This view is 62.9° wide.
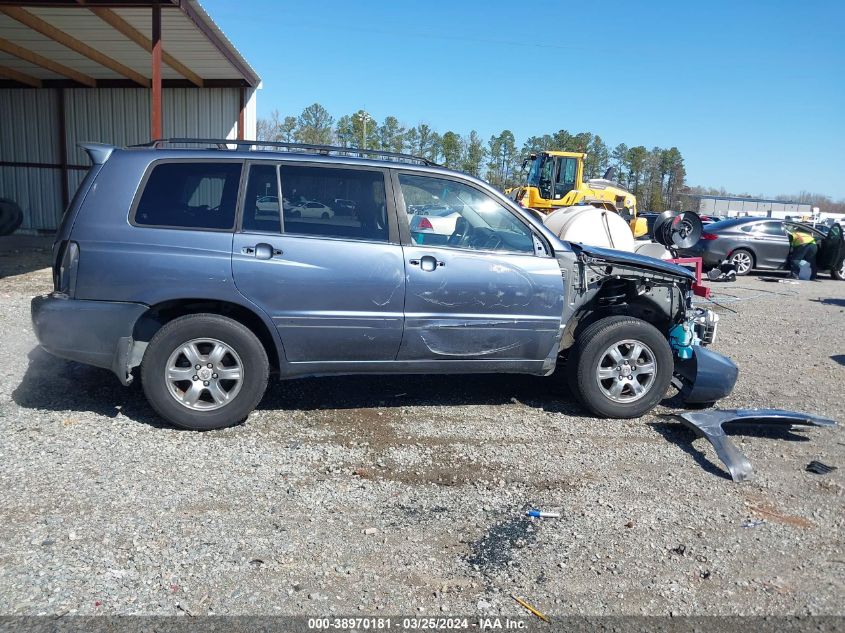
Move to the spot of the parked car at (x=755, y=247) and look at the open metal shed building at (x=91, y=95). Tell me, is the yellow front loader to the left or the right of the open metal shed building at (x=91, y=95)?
right

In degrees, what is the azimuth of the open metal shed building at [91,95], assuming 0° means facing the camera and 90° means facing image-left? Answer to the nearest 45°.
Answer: approximately 0°

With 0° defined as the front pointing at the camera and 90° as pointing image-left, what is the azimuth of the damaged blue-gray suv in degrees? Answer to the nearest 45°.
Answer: approximately 270°

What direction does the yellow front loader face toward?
to the viewer's left

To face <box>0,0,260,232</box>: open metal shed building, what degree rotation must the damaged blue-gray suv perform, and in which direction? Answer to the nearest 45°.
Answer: approximately 135° to its left

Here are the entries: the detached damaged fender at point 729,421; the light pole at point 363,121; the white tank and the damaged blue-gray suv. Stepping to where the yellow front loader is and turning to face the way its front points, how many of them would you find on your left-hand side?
3

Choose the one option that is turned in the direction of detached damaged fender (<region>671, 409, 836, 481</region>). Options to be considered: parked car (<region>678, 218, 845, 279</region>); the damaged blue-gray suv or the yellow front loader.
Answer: the damaged blue-gray suv

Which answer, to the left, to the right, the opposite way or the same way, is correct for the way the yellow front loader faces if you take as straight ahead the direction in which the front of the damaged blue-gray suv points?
the opposite way
